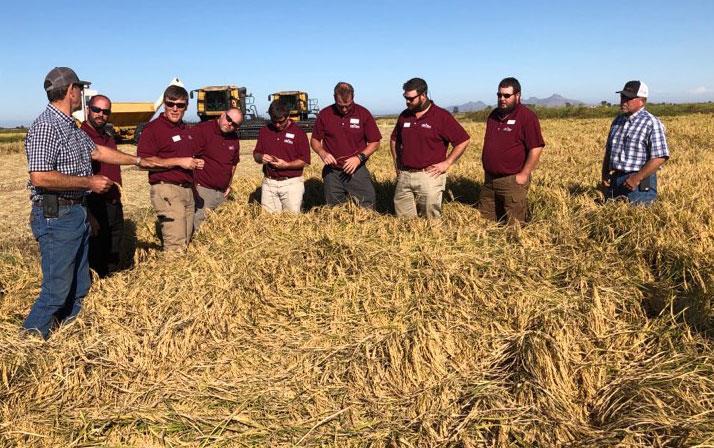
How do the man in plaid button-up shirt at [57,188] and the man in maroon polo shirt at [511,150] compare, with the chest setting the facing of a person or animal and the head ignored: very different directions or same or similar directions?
very different directions

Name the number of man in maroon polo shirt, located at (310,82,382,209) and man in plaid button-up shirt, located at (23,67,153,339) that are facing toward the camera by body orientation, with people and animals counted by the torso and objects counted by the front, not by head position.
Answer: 1

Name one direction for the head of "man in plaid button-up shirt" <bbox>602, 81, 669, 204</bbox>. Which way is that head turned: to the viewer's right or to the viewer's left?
to the viewer's left

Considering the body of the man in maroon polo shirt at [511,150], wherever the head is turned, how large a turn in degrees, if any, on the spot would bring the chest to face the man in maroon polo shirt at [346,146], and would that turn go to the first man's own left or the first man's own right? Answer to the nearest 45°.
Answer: approximately 45° to the first man's own right

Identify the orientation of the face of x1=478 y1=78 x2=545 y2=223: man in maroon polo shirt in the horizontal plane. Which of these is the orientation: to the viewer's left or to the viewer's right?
to the viewer's left

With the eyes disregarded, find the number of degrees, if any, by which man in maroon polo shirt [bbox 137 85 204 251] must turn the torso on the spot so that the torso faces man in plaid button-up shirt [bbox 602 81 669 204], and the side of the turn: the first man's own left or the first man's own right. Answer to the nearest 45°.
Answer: approximately 45° to the first man's own left

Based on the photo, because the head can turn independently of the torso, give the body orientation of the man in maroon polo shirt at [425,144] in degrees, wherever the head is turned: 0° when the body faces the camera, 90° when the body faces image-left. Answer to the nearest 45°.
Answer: approximately 45°
